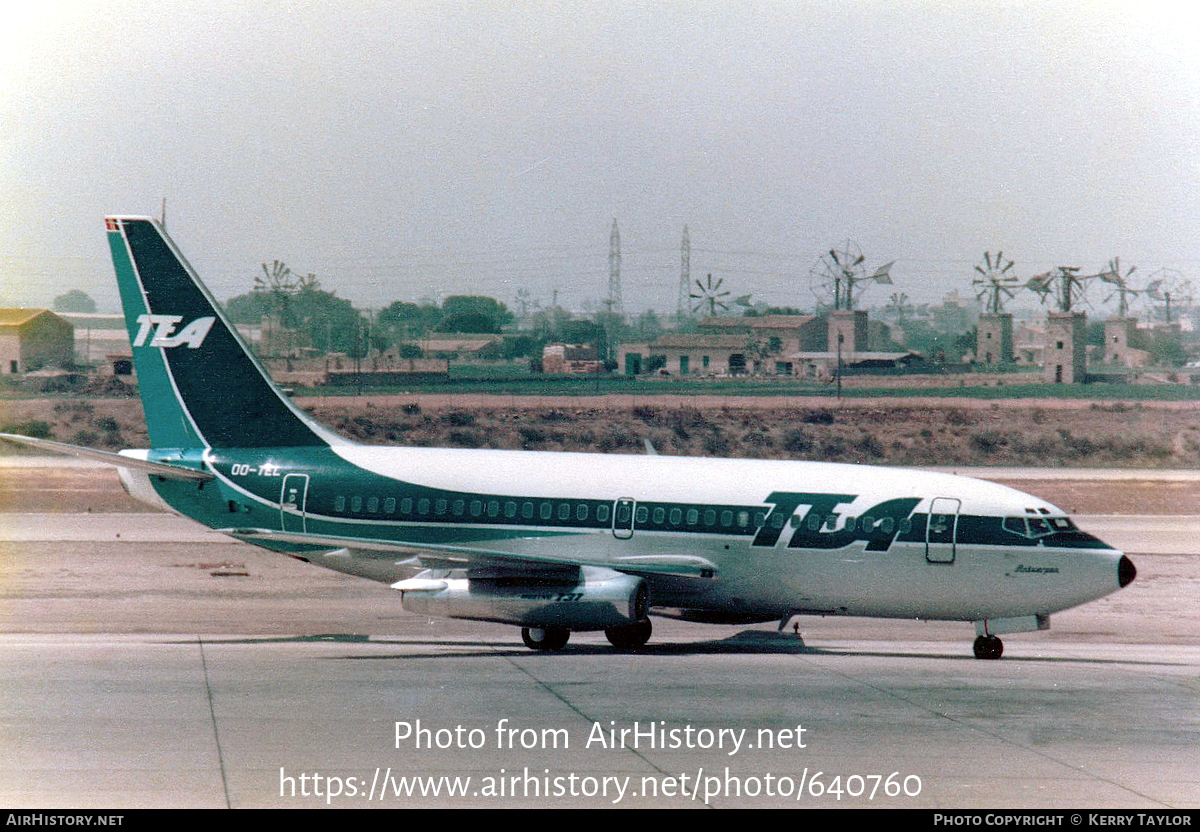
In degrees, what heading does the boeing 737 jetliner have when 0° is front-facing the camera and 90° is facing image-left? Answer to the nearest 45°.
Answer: approximately 315°
